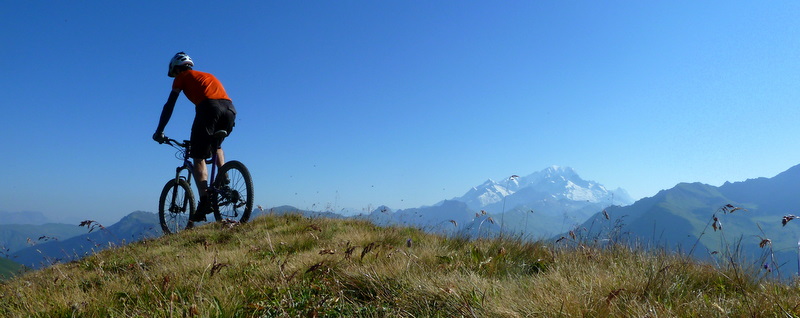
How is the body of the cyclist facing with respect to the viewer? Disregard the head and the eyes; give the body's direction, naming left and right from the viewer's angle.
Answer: facing away from the viewer and to the left of the viewer

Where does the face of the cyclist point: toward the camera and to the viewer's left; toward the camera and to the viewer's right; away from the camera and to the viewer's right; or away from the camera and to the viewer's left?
away from the camera and to the viewer's left
